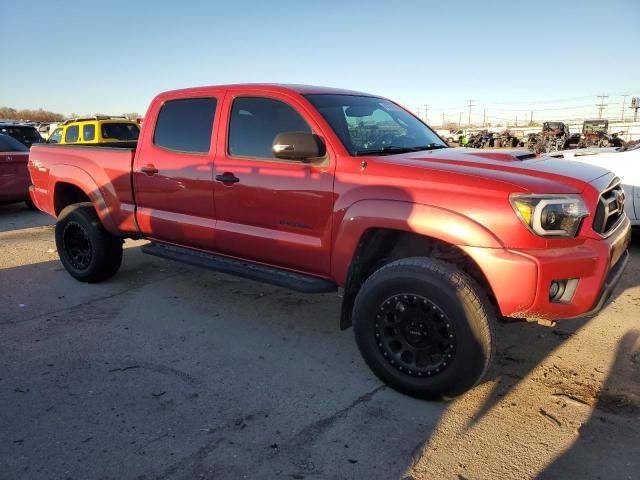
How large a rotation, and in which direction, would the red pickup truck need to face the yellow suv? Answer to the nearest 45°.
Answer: approximately 180°

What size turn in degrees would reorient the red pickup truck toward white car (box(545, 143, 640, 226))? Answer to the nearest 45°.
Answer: approximately 90° to its left

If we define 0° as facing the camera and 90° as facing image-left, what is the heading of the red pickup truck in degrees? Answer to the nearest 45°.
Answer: approximately 315°

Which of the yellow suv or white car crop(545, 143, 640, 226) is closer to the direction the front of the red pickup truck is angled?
the white car
